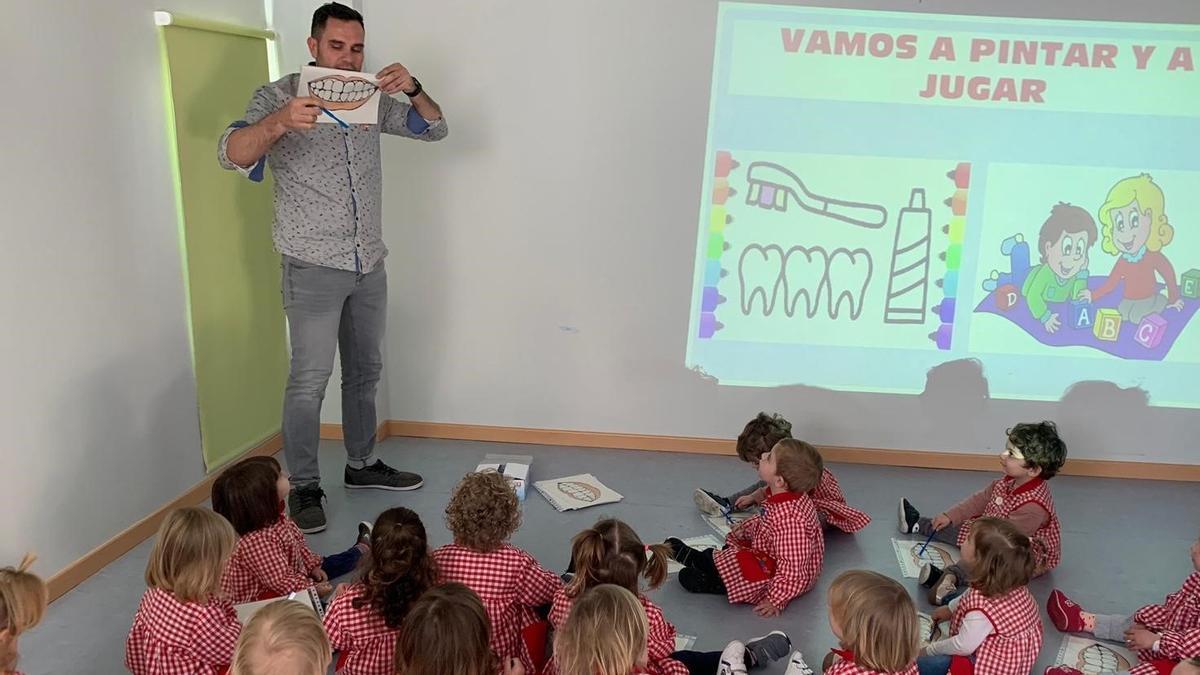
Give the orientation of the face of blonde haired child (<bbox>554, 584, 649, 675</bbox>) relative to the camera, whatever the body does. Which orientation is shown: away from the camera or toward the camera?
away from the camera

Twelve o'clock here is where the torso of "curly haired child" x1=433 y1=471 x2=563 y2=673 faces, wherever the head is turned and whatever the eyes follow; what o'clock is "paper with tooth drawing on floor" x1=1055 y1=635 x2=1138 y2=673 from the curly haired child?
The paper with tooth drawing on floor is roughly at 3 o'clock from the curly haired child.

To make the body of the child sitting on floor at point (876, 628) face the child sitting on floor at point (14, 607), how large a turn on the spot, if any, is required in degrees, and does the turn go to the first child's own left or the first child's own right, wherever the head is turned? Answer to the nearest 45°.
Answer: approximately 90° to the first child's own left

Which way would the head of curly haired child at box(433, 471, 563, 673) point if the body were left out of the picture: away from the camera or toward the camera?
away from the camera

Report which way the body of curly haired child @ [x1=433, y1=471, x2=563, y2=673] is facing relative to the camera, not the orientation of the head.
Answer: away from the camera

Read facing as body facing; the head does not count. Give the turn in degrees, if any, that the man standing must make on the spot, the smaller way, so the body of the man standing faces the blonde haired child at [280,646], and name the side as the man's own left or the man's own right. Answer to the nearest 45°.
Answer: approximately 45° to the man's own right

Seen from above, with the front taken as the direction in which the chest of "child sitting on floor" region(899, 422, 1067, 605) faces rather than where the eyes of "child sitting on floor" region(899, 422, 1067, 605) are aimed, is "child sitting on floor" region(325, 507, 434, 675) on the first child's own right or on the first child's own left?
on the first child's own left

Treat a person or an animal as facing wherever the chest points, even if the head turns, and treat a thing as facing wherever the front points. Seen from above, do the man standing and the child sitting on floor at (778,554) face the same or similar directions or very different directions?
very different directions

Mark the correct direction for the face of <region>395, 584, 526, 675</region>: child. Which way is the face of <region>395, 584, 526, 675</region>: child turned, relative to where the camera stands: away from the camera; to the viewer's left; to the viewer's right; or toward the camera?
away from the camera

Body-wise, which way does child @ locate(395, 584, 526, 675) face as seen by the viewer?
away from the camera

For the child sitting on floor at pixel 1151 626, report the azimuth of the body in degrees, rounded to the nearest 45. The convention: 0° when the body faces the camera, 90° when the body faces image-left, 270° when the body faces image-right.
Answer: approximately 90°

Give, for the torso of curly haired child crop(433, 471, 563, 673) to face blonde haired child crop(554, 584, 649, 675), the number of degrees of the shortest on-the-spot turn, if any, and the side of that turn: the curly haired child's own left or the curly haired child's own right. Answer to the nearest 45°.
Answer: approximately 135° to the curly haired child's own right

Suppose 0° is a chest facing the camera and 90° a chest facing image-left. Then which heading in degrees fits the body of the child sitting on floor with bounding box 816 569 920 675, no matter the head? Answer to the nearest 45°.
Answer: approximately 135°
